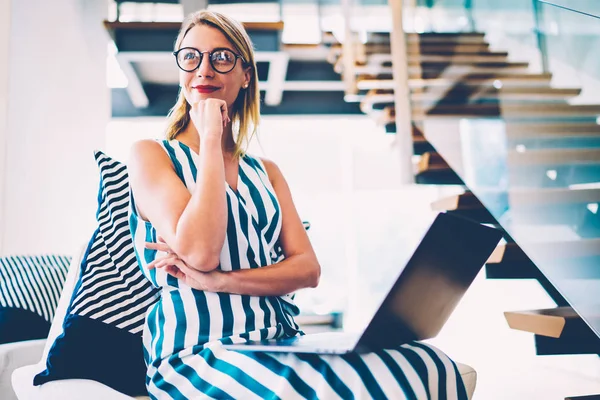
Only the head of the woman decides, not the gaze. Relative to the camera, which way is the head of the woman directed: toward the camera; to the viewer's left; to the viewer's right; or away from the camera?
toward the camera

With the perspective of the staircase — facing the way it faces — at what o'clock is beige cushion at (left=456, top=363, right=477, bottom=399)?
The beige cushion is roughly at 2 o'clock from the staircase.

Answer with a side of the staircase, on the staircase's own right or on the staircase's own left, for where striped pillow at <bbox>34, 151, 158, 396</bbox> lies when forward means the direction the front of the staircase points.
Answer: on the staircase's own right

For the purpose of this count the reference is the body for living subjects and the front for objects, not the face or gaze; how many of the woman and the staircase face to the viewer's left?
0

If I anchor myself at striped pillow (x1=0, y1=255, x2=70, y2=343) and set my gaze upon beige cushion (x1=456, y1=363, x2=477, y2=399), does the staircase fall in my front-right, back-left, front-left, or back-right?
front-left

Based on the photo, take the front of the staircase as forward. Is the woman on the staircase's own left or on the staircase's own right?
on the staircase's own right

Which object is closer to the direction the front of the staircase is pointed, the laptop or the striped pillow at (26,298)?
the laptop

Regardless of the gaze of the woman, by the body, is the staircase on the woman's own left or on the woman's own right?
on the woman's own left

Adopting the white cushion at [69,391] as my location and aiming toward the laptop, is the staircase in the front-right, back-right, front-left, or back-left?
front-left

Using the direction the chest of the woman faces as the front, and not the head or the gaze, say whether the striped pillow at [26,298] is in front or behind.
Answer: behind

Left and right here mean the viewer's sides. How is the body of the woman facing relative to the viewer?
facing the viewer and to the right of the viewer

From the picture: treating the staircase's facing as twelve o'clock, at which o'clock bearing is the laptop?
The laptop is roughly at 2 o'clock from the staircase.
